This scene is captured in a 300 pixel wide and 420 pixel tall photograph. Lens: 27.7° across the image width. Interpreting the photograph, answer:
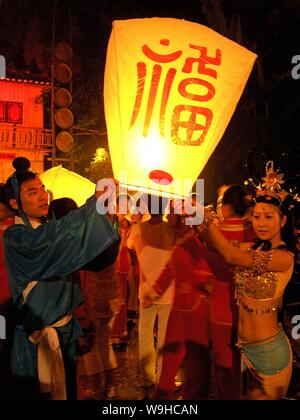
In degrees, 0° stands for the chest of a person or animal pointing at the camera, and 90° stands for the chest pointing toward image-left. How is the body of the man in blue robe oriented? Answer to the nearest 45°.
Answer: approximately 315°

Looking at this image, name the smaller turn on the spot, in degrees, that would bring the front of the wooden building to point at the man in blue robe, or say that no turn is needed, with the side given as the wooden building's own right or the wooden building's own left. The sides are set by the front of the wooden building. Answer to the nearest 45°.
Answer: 0° — it already faces them

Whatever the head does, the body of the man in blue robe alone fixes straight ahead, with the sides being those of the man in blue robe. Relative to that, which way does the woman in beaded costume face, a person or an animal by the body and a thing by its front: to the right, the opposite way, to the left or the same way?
to the right

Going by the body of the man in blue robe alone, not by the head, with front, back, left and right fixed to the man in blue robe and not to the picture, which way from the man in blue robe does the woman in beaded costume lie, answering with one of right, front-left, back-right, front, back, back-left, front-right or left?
front-left

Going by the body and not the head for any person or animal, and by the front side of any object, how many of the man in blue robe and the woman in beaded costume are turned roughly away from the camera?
0

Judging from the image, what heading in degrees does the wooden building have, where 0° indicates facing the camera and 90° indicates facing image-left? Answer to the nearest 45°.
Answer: approximately 0°

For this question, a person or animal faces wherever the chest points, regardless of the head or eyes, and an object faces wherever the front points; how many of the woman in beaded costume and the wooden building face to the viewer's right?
0
